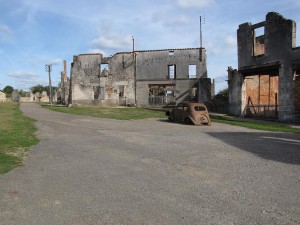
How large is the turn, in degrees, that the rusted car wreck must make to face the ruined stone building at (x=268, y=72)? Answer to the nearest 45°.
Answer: approximately 90° to its right

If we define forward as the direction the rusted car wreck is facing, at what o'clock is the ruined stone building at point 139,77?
The ruined stone building is roughly at 1 o'clock from the rusted car wreck.

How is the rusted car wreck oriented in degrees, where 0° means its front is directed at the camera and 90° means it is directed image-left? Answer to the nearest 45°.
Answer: approximately 135°
